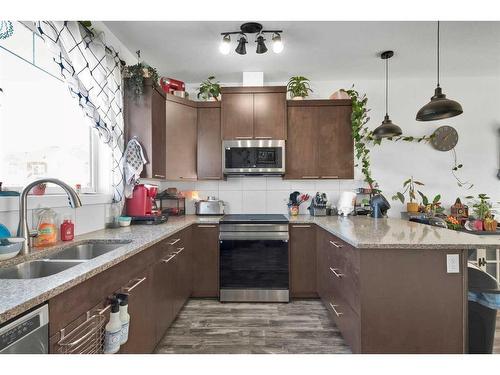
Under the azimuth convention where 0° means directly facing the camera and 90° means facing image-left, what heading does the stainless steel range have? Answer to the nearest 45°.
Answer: approximately 0°

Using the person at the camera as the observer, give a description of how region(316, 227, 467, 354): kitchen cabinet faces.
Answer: facing to the left of the viewer

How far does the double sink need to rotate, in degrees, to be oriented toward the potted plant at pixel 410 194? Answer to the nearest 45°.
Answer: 0° — it already faces it

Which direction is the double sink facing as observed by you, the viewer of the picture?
facing to the right of the viewer

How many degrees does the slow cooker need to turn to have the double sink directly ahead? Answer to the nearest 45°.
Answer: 0° — it already faces it

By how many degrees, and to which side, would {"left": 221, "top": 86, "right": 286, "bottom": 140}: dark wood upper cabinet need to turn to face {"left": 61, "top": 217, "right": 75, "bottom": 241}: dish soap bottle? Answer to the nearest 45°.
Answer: approximately 45° to its right
